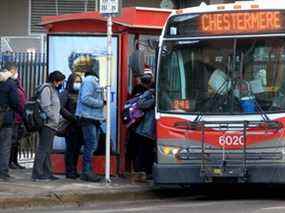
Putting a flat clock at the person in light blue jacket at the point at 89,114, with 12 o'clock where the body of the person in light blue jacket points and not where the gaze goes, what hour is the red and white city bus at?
The red and white city bus is roughly at 1 o'clock from the person in light blue jacket.

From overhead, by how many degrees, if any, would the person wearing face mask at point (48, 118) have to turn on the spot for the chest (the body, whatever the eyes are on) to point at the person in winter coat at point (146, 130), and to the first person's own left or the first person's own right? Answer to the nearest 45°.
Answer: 0° — they already face them

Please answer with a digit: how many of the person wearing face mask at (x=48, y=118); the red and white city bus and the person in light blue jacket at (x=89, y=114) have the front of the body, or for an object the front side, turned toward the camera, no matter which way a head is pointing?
1

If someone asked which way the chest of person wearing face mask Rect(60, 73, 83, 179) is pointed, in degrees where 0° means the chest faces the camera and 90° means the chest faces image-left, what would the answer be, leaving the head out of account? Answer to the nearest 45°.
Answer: approximately 315°

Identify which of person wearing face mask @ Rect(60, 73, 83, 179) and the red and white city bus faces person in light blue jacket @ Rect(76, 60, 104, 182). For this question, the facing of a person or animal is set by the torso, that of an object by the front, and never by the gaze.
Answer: the person wearing face mask

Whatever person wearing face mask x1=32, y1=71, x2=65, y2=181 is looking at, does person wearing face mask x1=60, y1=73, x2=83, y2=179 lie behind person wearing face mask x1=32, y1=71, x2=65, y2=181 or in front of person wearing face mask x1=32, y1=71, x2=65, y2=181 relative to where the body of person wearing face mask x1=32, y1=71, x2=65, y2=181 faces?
in front

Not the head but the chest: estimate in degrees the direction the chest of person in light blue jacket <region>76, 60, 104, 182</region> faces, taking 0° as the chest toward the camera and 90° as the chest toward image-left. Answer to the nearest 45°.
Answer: approximately 270°

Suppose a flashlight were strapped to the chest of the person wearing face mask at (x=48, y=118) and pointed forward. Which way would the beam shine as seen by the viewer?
to the viewer's right

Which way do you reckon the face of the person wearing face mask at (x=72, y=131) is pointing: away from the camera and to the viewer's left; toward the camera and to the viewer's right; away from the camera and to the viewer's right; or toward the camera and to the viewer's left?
toward the camera and to the viewer's right

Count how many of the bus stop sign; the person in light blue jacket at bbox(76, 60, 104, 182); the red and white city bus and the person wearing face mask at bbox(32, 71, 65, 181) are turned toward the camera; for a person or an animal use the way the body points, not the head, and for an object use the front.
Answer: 2
